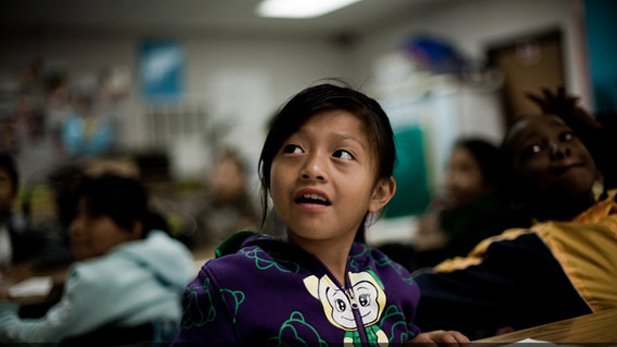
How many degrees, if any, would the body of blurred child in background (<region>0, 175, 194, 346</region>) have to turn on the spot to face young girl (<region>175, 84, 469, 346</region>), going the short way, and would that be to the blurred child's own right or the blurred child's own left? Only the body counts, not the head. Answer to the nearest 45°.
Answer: approximately 90° to the blurred child's own left

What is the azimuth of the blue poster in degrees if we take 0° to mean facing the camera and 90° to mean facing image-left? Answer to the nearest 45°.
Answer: approximately 0°

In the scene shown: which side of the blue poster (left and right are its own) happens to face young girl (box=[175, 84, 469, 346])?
front

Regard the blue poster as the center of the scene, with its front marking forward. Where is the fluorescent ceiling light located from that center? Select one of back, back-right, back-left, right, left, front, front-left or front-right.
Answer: front-left

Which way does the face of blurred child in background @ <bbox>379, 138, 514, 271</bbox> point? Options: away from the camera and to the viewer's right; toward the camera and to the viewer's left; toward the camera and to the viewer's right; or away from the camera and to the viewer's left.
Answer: toward the camera and to the viewer's left

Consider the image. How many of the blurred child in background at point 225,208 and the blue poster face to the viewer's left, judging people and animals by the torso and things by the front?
0

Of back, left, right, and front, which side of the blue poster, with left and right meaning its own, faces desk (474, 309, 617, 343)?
front

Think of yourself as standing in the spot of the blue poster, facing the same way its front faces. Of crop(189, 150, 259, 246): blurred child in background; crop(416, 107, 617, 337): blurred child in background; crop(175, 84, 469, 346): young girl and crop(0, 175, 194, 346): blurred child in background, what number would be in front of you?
4

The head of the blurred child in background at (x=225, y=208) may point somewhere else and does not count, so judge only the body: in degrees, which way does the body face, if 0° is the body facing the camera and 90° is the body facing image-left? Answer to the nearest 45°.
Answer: approximately 0°

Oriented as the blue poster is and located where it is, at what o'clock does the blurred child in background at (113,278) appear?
The blurred child in background is roughly at 12 o'clock from the blue poster.
